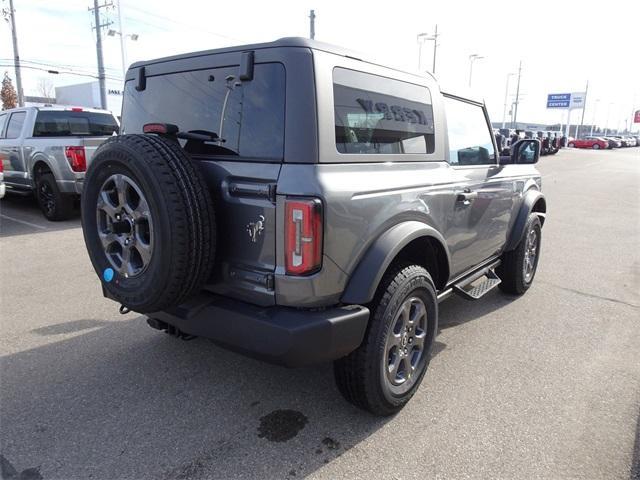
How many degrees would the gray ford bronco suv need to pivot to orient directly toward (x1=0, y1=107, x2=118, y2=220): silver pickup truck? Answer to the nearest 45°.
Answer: approximately 90° to its left

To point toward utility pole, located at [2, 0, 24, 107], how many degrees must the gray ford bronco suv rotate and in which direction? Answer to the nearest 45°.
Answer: approximately 90° to its left

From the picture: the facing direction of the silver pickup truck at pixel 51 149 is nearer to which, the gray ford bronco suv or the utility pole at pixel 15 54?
the utility pole

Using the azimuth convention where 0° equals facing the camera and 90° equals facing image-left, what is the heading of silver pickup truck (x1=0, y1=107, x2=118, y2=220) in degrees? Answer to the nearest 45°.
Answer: approximately 135°

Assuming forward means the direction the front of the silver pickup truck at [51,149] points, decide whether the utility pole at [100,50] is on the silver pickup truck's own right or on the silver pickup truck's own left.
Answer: on the silver pickup truck's own right

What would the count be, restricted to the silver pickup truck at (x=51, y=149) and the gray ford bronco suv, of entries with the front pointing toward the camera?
0

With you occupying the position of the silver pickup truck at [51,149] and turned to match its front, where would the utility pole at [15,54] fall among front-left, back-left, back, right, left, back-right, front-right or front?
front-right

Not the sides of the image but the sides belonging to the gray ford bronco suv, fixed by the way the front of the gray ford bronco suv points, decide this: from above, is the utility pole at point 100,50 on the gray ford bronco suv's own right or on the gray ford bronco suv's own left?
on the gray ford bronco suv's own left

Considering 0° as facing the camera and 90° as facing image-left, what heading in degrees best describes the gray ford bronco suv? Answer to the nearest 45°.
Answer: approximately 225°
